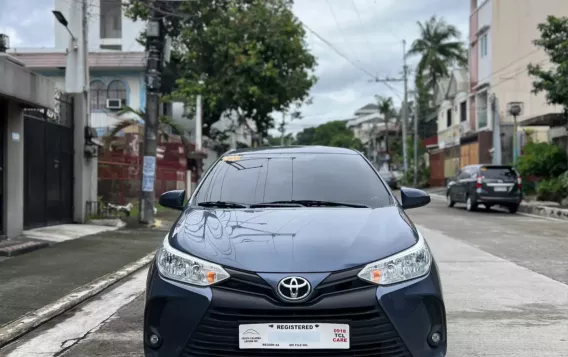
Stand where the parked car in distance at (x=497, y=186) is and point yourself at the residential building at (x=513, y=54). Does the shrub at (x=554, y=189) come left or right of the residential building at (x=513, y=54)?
right

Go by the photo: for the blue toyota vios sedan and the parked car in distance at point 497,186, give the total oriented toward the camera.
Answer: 1

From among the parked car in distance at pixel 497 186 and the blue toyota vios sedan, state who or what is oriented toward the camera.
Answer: the blue toyota vios sedan

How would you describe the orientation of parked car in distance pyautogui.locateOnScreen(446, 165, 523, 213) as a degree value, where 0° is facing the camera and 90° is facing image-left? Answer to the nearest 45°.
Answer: approximately 135°

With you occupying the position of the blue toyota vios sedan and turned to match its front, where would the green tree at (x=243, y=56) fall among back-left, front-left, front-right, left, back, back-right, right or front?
back

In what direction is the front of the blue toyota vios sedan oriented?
toward the camera

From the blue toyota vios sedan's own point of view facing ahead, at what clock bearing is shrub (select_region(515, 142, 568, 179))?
The shrub is roughly at 7 o'clock from the blue toyota vios sedan.

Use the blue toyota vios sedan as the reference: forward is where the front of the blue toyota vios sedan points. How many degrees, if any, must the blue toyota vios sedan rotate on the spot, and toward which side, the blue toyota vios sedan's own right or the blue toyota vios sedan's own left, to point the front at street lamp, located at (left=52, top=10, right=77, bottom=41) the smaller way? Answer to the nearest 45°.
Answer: approximately 135° to the blue toyota vios sedan's own right

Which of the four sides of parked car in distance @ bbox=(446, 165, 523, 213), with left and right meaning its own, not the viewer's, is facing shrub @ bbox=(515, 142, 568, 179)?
right

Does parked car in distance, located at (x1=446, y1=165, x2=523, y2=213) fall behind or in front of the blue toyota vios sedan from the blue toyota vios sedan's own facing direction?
behind

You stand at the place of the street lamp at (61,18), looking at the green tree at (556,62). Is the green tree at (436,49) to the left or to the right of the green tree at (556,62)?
left

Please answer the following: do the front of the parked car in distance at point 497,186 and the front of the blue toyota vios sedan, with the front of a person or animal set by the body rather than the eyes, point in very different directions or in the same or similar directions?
very different directions

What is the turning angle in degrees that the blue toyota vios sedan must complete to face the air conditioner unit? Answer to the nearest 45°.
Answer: approximately 180°

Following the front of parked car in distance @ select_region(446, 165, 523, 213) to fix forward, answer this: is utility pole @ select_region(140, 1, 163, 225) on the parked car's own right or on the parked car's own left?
on the parked car's own left
